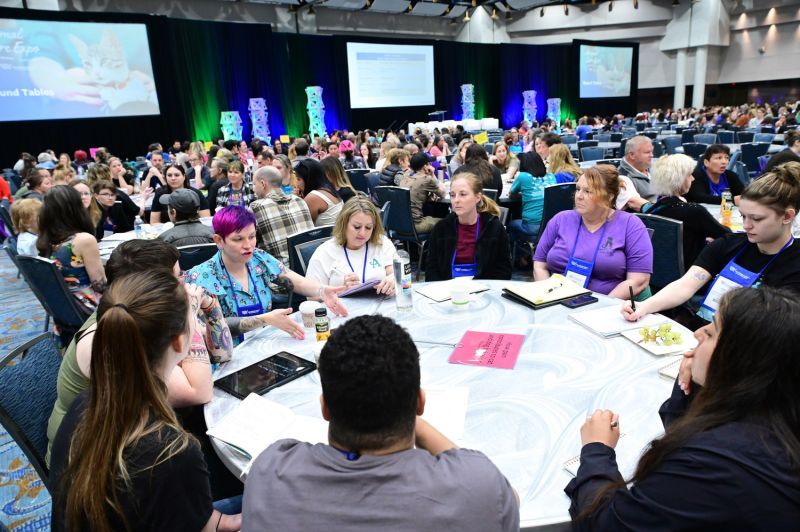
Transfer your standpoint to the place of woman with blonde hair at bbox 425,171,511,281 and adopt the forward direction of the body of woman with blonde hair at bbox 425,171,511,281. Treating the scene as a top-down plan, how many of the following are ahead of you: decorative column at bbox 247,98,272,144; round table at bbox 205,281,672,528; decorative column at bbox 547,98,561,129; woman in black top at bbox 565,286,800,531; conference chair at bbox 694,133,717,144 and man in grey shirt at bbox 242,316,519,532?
3

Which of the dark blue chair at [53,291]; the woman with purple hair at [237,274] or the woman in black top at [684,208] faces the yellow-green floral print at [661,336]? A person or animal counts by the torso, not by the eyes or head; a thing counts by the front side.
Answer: the woman with purple hair

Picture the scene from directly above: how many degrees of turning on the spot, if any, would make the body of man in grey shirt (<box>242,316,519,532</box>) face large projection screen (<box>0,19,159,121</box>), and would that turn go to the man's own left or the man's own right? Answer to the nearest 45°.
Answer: approximately 45° to the man's own left

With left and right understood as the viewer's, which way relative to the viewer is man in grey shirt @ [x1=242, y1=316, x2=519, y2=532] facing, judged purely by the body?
facing away from the viewer

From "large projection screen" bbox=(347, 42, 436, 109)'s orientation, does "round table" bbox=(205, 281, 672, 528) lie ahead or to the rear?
ahead

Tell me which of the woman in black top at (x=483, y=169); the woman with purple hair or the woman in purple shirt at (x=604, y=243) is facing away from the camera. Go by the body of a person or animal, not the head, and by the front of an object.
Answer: the woman in black top

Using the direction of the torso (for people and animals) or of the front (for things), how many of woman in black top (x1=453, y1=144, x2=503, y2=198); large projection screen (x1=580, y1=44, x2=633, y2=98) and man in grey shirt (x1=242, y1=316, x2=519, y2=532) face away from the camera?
2

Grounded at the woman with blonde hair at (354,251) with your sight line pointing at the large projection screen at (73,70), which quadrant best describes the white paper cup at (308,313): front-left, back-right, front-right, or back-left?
back-left

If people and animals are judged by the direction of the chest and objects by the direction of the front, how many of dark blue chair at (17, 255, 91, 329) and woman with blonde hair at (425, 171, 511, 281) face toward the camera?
1

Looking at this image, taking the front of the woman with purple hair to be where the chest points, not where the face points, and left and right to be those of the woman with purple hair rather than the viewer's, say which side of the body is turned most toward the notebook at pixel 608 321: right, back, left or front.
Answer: front

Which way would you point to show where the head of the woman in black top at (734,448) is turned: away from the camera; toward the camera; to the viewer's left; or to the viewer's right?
to the viewer's left

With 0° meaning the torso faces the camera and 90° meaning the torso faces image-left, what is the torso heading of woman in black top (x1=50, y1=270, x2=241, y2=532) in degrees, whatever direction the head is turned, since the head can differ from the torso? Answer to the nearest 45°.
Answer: approximately 225°

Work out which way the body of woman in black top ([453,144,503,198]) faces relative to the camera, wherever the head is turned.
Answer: away from the camera
